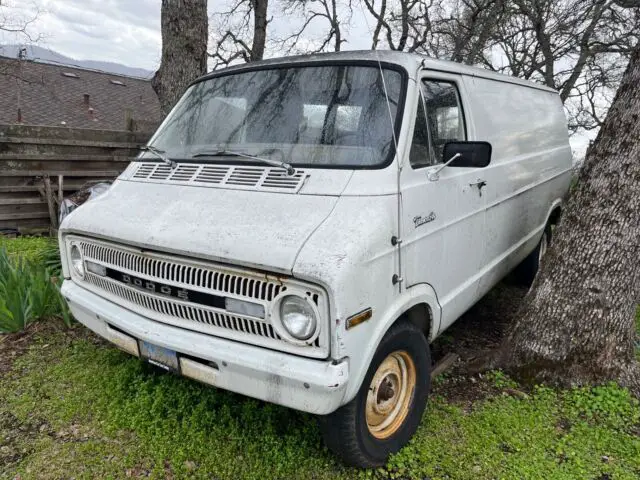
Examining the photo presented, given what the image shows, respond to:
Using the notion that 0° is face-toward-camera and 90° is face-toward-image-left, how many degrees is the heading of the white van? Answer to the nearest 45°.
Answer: approximately 45°

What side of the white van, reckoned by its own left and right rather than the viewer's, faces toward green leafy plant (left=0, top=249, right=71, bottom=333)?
right

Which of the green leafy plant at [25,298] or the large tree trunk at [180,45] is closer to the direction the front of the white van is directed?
the green leafy plant

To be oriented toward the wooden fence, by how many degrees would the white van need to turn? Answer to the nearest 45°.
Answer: approximately 90° to its right

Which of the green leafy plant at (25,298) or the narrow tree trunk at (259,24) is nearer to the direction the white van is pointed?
the green leafy plant

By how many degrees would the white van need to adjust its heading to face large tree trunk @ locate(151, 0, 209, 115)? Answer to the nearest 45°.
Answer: approximately 135° to its right

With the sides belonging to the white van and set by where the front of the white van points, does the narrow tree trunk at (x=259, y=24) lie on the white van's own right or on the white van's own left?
on the white van's own right
